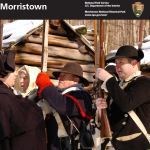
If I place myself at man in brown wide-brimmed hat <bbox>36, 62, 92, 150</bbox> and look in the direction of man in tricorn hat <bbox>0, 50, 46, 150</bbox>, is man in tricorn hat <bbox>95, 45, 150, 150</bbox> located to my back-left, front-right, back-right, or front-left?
back-left

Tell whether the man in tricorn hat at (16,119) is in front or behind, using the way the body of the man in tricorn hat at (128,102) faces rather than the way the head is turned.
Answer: in front

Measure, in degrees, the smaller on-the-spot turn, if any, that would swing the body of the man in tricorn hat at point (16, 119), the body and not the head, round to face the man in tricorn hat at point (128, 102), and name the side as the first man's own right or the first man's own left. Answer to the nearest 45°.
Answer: approximately 45° to the first man's own right

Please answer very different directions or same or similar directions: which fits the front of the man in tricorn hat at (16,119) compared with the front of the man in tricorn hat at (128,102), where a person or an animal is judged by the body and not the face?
very different directions

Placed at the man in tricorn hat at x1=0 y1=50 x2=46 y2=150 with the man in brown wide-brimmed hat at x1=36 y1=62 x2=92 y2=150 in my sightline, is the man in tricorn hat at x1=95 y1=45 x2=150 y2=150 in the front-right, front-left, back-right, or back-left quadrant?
front-right

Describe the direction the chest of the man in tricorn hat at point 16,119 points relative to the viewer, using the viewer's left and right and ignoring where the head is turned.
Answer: facing away from the viewer and to the right of the viewer

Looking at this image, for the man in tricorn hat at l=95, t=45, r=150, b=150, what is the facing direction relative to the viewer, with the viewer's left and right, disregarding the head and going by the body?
facing the viewer and to the left of the viewer

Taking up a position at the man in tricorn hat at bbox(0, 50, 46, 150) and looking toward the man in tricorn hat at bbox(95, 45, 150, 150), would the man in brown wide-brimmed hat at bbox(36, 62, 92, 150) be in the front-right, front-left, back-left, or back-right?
front-left

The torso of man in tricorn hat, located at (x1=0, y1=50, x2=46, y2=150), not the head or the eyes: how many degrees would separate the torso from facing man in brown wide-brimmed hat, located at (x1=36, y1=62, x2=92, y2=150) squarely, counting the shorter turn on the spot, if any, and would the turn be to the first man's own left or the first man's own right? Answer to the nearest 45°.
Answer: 0° — they already face them
